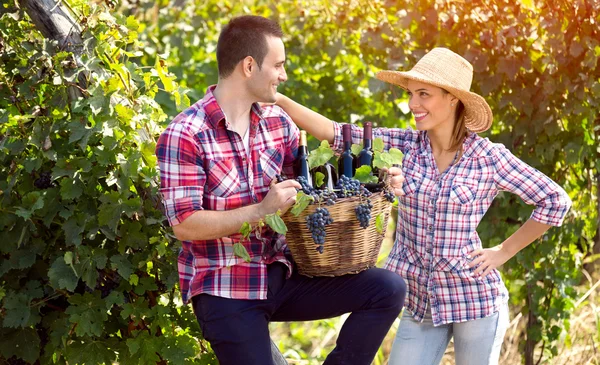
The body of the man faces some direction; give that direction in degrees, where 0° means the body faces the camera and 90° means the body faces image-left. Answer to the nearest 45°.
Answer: approximately 315°

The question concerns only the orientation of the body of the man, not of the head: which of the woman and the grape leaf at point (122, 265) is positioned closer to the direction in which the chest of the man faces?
the woman

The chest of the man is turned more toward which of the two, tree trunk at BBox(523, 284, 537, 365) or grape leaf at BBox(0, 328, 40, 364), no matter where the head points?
the tree trunk

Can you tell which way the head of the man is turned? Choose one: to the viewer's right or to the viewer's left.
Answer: to the viewer's right

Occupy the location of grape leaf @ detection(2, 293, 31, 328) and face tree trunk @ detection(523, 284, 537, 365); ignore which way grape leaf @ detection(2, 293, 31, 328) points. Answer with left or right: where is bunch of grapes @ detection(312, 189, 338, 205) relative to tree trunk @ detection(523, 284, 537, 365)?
right

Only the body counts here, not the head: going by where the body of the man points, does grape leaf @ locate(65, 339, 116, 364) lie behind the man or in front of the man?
behind

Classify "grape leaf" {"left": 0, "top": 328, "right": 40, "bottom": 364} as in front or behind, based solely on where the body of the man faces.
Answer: behind

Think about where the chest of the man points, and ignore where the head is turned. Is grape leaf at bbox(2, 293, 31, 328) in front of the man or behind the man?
behind

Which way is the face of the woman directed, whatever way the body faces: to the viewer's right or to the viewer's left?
to the viewer's left
